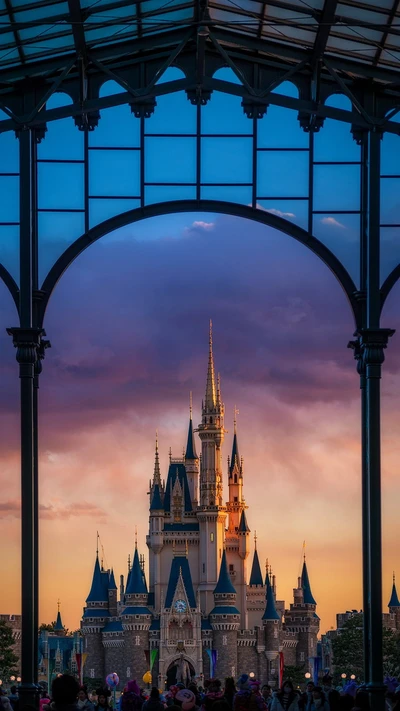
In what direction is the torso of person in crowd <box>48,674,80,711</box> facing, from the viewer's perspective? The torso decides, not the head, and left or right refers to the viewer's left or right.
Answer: facing away from the viewer

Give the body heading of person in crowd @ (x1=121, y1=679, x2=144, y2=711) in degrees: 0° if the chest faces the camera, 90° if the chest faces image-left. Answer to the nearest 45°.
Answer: approximately 180°

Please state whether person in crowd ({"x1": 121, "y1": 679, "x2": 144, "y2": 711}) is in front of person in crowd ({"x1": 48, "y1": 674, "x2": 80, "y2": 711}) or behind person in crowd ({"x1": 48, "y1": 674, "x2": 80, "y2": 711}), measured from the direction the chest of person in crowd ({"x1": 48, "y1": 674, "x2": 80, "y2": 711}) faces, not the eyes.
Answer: in front

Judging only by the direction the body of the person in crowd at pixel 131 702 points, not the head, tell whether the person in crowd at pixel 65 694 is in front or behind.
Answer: behind

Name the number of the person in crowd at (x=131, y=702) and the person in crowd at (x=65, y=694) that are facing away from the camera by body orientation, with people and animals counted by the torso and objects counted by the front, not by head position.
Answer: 2

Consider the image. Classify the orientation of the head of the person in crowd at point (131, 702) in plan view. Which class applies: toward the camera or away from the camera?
away from the camera
